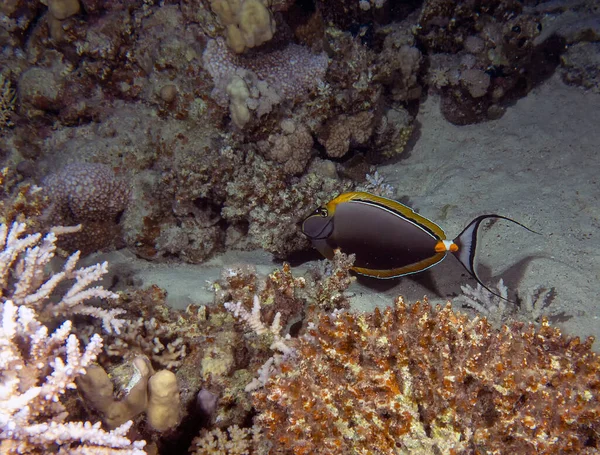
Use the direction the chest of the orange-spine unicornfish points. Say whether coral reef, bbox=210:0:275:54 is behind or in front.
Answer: in front

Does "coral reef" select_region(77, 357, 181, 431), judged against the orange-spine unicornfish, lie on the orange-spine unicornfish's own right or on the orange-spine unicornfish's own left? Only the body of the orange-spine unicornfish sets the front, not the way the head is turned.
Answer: on the orange-spine unicornfish's own left

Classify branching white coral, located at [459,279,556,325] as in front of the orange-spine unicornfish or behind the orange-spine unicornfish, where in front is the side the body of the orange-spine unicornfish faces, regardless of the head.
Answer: behind

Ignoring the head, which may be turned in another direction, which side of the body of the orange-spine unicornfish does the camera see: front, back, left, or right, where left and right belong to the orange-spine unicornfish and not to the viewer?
left

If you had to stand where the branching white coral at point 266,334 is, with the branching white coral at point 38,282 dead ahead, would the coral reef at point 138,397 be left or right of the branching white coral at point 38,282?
left

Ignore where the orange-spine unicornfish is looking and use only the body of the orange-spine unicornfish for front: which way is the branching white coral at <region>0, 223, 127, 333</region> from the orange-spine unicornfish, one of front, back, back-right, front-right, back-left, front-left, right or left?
front-left

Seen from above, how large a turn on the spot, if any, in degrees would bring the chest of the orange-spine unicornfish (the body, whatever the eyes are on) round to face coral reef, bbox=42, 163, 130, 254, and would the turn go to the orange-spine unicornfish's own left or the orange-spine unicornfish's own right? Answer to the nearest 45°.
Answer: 0° — it already faces it

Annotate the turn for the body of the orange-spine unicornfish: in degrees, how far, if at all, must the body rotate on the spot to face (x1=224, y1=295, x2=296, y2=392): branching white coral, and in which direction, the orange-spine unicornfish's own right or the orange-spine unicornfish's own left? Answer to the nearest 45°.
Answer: approximately 90° to the orange-spine unicornfish's own left
